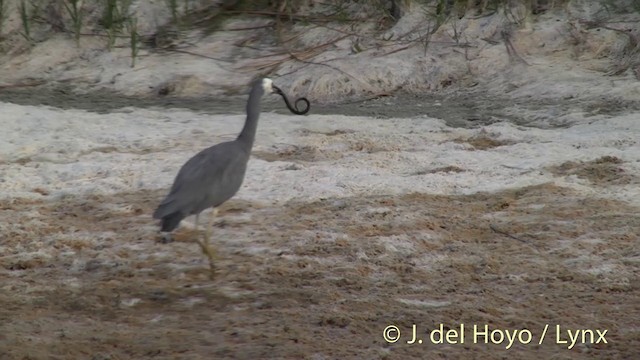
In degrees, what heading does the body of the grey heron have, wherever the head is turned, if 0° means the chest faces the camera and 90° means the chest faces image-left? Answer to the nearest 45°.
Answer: approximately 270°
